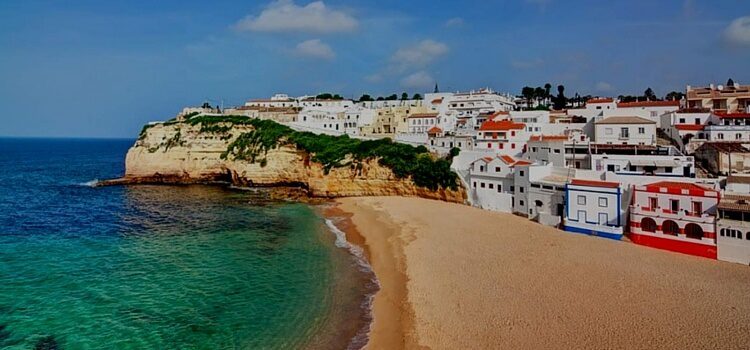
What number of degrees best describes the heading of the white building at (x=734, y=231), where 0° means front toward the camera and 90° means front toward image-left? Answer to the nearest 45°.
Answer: approximately 45°

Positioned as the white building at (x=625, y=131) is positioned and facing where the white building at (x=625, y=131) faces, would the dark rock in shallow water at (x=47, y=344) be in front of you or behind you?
in front

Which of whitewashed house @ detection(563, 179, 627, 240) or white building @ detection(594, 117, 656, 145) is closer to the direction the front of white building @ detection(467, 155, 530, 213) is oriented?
the whitewashed house

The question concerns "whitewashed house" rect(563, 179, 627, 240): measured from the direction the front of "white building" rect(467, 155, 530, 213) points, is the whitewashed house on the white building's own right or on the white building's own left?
on the white building's own left

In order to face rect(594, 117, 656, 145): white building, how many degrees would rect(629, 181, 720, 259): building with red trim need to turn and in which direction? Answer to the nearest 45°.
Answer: approximately 135° to its right

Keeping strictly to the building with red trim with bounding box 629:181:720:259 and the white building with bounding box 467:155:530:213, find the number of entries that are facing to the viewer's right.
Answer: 0

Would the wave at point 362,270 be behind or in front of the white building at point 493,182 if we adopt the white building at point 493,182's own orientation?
in front

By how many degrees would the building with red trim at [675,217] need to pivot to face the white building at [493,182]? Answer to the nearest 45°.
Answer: approximately 90° to its right

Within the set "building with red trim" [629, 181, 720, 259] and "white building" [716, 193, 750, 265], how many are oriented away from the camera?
0

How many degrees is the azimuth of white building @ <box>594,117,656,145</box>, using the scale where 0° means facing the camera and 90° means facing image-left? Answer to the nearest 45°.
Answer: approximately 0°

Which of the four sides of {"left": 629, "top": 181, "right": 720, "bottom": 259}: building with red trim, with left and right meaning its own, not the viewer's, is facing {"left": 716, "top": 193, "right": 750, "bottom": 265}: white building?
left

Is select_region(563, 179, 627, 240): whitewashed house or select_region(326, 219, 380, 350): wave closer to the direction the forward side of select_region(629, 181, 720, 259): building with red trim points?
the wave
